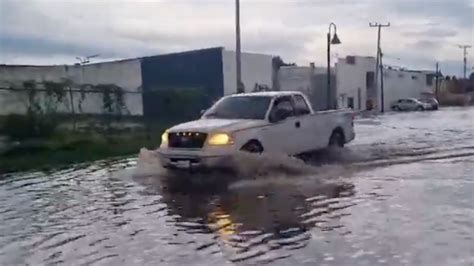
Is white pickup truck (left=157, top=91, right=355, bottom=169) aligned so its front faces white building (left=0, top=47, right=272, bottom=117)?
no

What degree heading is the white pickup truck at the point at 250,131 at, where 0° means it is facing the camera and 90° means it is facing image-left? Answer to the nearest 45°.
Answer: approximately 45°
